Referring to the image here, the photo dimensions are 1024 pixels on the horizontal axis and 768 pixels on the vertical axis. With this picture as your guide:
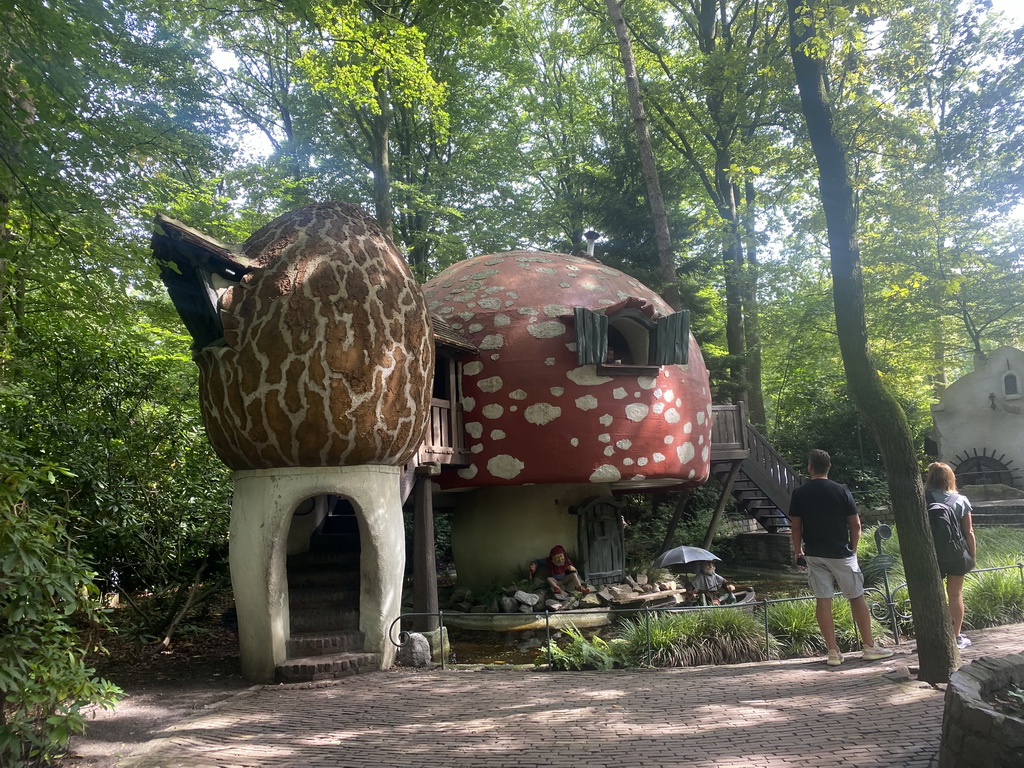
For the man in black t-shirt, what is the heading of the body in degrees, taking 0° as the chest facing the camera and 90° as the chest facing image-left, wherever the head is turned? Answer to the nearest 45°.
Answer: approximately 180°

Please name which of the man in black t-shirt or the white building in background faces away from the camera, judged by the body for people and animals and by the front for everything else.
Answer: the man in black t-shirt

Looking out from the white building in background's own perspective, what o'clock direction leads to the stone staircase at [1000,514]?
The stone staircase is roughly at 12 o'clock from the white building in background.

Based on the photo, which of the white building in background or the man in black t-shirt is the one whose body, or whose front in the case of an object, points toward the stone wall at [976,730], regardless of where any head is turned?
the white building in background

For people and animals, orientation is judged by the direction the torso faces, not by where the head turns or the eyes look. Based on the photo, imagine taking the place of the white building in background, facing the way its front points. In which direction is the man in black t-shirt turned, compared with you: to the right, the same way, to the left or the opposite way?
the opposite way

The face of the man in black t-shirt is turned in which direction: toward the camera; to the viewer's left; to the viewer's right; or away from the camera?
away from the camera

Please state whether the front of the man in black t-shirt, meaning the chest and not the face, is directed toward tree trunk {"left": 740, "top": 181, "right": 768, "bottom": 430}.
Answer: yes

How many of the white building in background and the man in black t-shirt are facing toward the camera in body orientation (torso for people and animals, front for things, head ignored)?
1

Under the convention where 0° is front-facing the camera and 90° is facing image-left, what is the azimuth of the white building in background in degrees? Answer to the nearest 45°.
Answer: approximately 0°

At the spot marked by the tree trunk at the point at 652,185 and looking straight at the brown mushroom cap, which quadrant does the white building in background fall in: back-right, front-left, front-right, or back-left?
back-left

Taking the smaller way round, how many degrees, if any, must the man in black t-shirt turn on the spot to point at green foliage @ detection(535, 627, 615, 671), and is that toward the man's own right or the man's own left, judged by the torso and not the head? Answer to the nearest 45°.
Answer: approximately 90° to the man's own left
